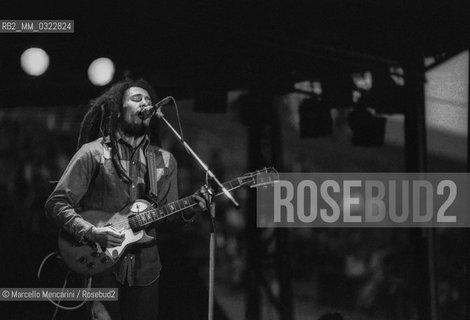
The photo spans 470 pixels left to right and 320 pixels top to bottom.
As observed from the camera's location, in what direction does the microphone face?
facing to the left of the viewer

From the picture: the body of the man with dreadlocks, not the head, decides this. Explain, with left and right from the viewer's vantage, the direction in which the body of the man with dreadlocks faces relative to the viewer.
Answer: facing the viewer and to the right of the viewer
